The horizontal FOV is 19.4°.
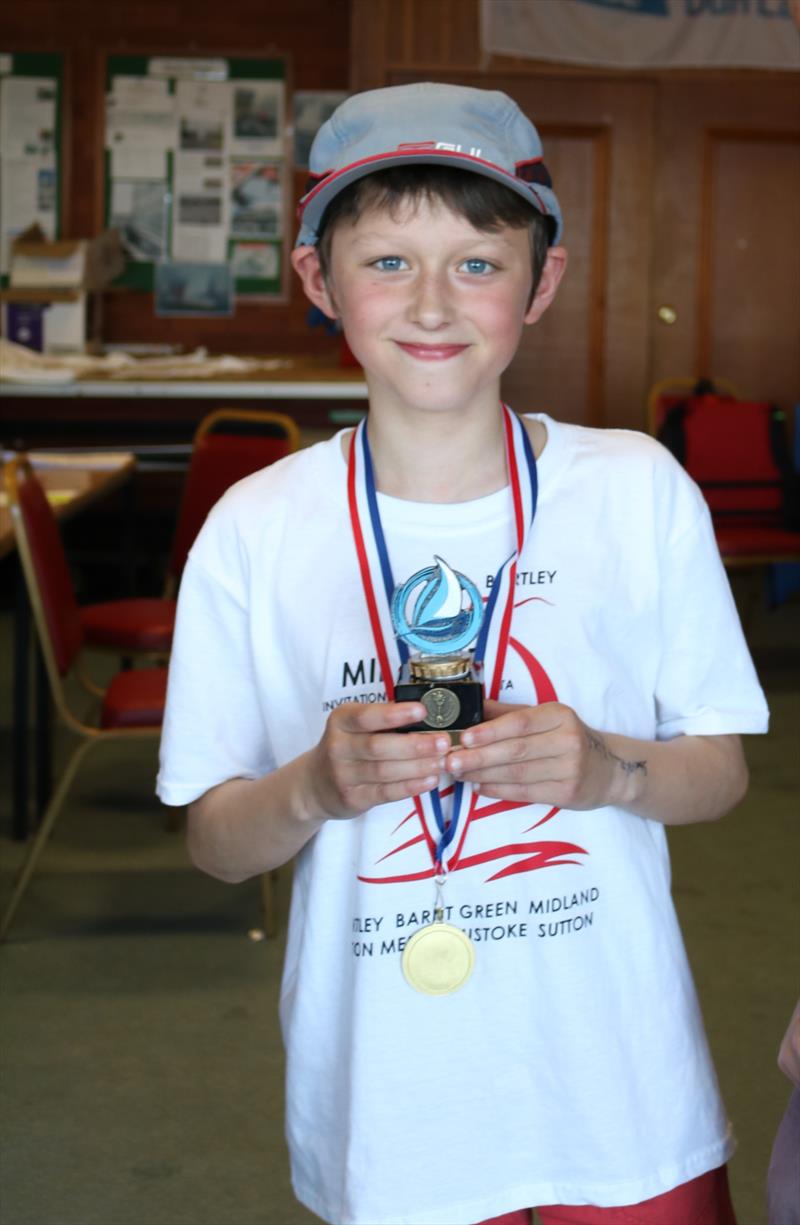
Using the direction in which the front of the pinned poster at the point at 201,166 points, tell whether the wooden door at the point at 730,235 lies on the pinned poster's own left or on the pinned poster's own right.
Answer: on the pinned poster's own left

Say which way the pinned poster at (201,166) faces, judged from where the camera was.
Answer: facing the viewer

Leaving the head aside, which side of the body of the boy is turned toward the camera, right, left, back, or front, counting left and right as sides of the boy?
front

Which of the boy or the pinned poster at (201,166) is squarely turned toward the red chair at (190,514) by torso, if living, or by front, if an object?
the pinned poster

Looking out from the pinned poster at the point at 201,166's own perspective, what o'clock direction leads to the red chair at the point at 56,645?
The red chair is roughly at 12 o'clock from the pinned poster.

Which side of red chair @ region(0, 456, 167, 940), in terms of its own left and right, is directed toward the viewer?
right

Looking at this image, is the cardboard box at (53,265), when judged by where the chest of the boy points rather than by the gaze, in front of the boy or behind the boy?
behind

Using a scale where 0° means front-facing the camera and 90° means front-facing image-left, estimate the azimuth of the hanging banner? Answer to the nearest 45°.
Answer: approximately 0°

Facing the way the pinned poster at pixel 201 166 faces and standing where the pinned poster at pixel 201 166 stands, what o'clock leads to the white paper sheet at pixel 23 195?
The white paper sheet is roughly at 3 o'clock from the pinned poster.

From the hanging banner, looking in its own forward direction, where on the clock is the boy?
The boy is roughly at 12 o'clock from the hanging banner.

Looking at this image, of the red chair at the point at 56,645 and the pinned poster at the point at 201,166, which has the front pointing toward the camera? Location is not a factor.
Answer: the pinned poster

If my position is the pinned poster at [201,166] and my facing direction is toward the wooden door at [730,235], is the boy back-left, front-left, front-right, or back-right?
front-right

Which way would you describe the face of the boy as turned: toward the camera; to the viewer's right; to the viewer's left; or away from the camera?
toward the camera

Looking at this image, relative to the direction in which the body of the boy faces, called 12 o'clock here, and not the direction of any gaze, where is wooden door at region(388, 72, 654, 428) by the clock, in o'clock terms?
The wooden door is roughly at 6 o'clock from the boy.

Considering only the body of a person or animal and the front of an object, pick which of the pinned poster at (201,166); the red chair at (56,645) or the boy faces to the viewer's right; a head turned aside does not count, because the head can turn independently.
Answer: the red chair

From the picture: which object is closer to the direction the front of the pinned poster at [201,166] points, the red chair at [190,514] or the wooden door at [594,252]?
the red chair
